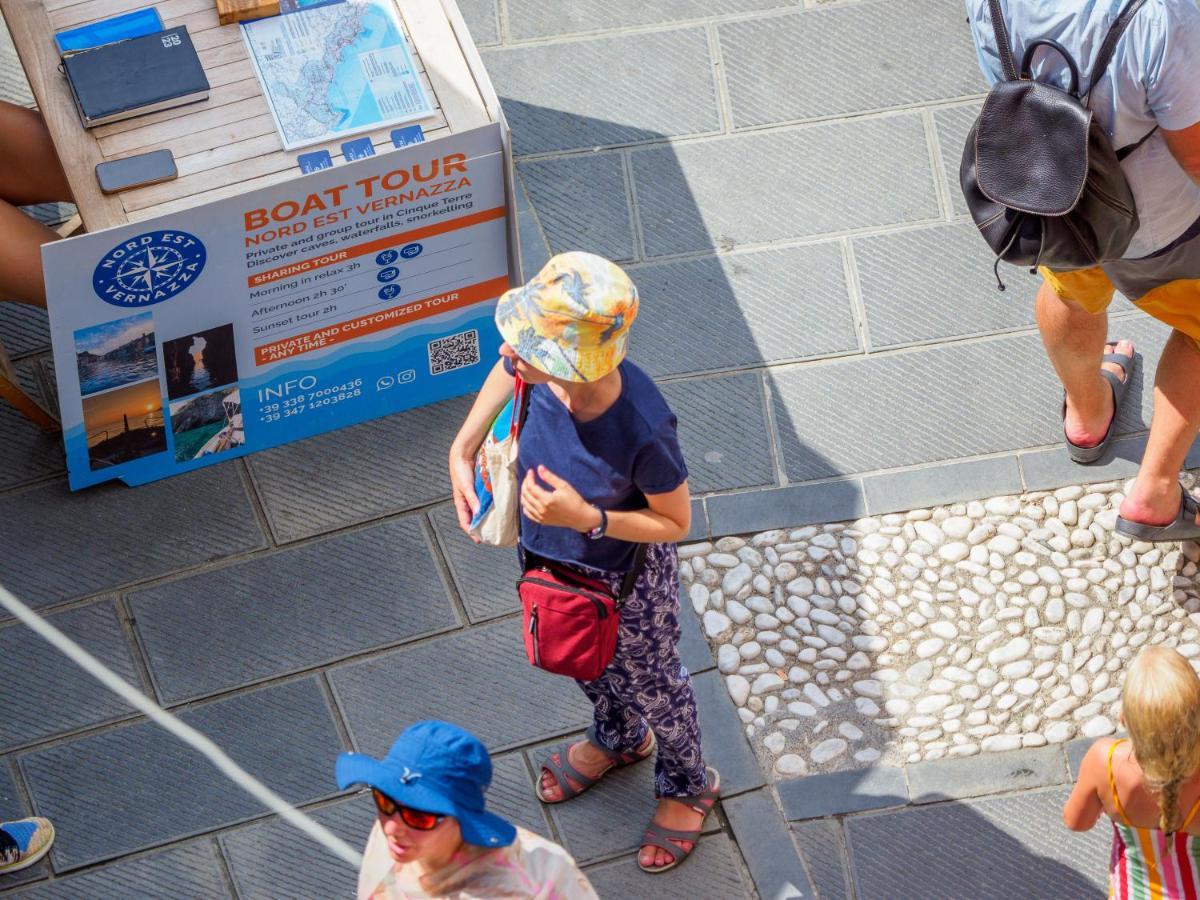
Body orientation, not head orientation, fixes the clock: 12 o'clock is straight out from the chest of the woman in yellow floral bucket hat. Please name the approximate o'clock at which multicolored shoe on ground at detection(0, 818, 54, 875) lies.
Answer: The multicolored shoe on ground is roughly at 2 o'clock from the woman in yellow floral bucket hat.

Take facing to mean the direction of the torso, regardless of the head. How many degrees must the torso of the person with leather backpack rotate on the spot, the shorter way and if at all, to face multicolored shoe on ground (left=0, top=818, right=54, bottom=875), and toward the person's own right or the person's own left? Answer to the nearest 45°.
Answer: approximately 180°

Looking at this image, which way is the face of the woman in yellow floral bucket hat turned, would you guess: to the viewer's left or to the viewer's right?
to the viewer's left

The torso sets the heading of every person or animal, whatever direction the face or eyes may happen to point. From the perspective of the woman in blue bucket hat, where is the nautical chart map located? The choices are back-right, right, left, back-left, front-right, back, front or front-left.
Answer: back-right

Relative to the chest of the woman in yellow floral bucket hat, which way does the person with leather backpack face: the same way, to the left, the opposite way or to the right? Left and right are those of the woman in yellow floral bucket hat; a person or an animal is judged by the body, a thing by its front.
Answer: the opposite way

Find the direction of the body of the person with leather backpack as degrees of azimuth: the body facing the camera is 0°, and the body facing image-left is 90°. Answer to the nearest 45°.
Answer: approximately 225°

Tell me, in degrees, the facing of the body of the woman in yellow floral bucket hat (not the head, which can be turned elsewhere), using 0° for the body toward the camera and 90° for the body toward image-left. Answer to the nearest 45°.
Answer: approximately 45°

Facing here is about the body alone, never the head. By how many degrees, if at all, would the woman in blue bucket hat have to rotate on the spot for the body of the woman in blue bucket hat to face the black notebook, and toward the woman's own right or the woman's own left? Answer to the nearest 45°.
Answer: approximately 135° to the woman's own right

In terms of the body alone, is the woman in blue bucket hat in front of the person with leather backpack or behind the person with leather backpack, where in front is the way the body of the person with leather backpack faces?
behind

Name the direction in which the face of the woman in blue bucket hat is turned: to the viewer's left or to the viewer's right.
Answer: to the viewer's left

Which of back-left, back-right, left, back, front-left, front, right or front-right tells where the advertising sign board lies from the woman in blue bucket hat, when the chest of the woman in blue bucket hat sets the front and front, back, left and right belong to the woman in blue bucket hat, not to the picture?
back-right

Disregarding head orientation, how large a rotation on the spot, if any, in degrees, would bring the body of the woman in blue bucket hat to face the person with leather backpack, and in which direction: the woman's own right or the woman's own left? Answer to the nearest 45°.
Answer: approximately 180°

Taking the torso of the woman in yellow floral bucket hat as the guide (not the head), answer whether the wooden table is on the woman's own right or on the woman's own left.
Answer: on the woman's own right
